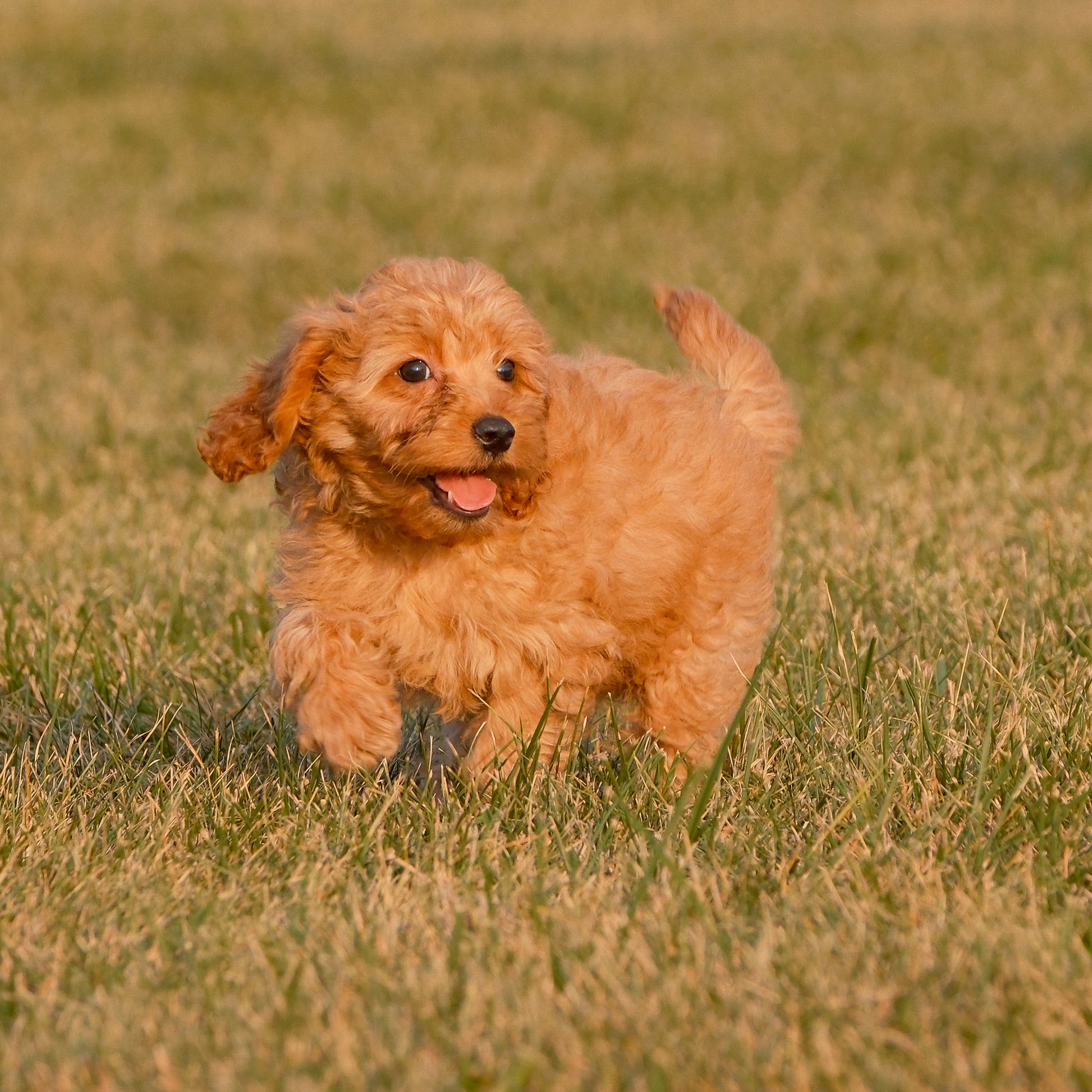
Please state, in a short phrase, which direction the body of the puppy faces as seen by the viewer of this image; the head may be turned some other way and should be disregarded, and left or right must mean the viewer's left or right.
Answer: facing the viewer and to the left of the viewer
